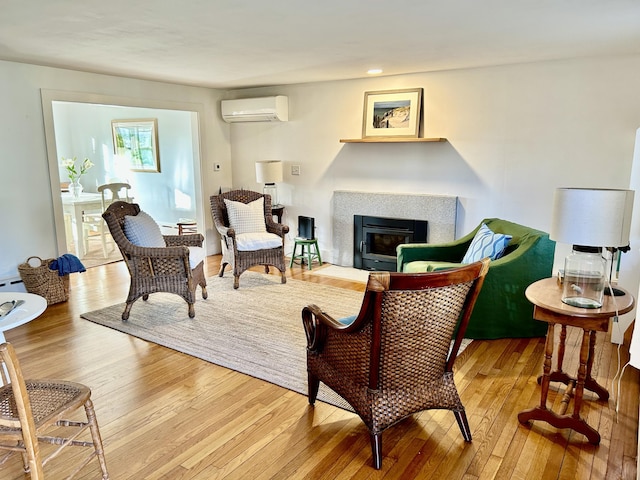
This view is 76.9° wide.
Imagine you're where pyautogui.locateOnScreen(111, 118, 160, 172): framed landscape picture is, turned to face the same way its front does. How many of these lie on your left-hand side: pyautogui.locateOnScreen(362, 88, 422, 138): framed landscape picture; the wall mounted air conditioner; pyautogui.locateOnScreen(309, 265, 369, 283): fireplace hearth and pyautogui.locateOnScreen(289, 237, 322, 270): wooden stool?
4

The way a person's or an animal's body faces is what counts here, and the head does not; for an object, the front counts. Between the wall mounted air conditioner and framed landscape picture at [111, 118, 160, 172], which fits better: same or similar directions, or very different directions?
same or similar directions

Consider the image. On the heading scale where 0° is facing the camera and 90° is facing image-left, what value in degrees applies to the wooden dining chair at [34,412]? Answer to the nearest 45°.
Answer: approximately 225°

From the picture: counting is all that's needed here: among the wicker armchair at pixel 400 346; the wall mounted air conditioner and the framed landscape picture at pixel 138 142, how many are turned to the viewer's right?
0

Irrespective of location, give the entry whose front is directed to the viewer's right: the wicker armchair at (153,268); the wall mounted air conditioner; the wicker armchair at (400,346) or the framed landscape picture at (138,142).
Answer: the wicker armchair at (153,268)

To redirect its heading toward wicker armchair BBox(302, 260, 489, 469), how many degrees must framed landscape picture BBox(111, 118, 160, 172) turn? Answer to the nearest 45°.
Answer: approximately 45° to its left

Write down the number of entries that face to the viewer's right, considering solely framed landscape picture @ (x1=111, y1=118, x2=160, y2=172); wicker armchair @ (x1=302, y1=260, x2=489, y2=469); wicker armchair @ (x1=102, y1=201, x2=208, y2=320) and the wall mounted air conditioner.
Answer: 1

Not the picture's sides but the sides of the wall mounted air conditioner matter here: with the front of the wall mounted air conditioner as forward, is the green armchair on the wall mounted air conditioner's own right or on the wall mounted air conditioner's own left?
on the wall mounted air conditioner's own left

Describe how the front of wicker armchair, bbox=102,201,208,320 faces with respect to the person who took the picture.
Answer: facing to the right of the viewer

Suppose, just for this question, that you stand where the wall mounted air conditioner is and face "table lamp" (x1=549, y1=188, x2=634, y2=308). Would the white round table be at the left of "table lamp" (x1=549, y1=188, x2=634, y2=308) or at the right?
right

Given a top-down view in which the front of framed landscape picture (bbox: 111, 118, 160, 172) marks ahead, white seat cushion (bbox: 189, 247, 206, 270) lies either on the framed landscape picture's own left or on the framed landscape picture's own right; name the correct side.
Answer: on the framed landscape picture's own left
